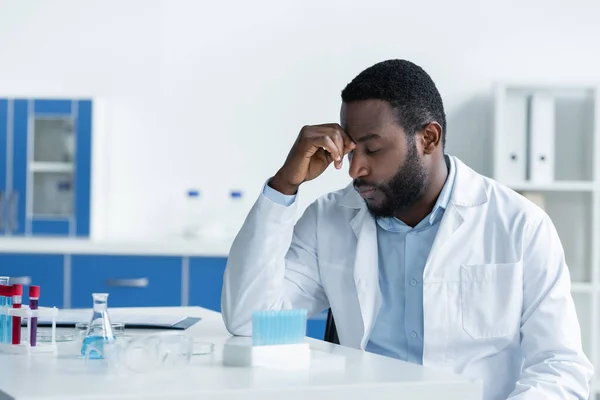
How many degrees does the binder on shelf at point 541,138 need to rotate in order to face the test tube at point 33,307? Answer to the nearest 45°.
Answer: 0° — it already faces it

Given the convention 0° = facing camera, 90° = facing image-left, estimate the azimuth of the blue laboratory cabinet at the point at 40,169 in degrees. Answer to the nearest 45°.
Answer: approximately 0°

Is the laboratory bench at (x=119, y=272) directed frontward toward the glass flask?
yes

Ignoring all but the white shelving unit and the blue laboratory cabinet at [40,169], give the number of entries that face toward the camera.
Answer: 2

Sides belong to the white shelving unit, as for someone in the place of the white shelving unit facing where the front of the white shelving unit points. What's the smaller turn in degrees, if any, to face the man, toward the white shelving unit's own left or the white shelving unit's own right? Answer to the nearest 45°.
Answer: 0° — it already faces them

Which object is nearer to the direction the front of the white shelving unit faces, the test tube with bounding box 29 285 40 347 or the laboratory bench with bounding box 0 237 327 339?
the test tube

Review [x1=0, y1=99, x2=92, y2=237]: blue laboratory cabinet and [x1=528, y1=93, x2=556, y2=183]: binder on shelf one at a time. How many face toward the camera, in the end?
2

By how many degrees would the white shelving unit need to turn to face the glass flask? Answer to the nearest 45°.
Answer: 0° — it already faces it
